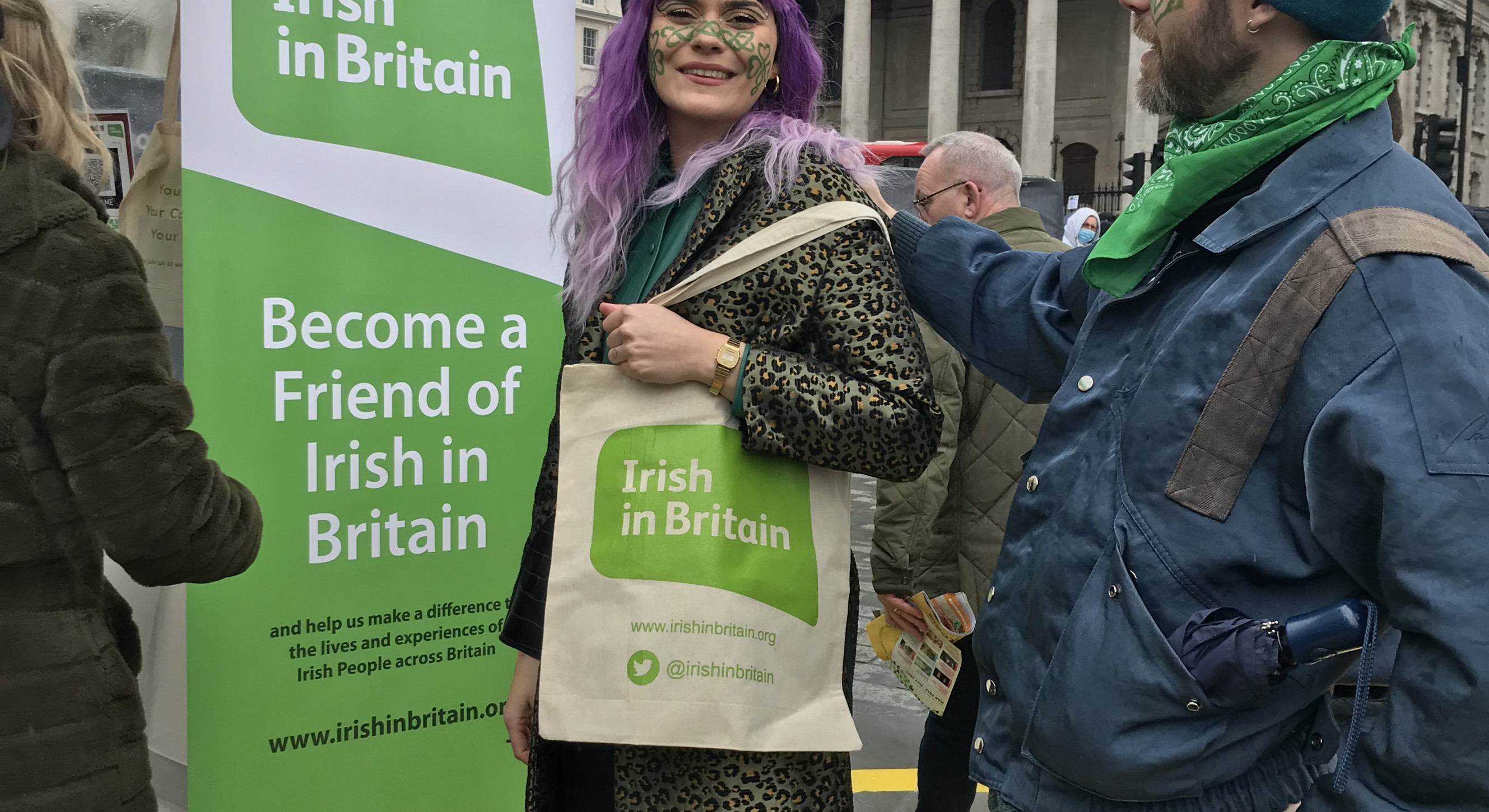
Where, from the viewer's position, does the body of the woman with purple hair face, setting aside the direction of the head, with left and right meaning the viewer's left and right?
facing the viewer and to the left of the viewer

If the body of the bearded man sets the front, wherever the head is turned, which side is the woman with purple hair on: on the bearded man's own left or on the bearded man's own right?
on the bearded man's own right

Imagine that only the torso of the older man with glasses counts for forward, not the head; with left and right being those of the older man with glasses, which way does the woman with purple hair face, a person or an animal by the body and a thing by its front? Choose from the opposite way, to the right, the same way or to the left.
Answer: to the left

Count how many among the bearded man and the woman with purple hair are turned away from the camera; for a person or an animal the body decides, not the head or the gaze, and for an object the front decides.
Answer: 0

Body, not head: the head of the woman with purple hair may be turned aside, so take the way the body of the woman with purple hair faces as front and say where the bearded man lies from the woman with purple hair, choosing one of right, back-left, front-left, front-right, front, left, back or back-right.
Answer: left

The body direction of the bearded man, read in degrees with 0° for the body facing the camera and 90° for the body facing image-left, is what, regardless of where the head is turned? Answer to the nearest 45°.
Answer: approximately 45°

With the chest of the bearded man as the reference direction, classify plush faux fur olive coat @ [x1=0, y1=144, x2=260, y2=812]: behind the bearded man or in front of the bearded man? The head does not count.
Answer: in front

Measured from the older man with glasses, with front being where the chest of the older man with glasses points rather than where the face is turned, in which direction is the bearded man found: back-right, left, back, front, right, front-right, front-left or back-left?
back-left

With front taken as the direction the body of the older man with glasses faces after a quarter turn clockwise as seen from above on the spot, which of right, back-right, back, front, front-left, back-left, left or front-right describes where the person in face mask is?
front-left

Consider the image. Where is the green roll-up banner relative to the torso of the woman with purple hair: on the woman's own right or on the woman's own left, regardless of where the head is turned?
on the woman's own right

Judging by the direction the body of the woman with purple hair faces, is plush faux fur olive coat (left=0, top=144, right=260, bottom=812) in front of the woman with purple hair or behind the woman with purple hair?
in front

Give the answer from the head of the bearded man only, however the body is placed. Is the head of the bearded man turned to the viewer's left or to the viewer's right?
to the viewer's left

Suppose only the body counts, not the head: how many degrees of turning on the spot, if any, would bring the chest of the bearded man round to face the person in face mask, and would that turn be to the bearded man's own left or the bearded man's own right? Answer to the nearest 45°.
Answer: approximately 135° to the bearded man's own right
